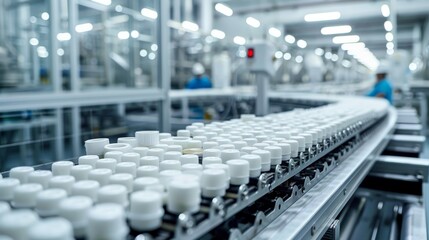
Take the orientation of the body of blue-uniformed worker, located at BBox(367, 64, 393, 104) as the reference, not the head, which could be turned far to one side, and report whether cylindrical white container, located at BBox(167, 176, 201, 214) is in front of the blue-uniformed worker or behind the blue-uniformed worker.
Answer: in front

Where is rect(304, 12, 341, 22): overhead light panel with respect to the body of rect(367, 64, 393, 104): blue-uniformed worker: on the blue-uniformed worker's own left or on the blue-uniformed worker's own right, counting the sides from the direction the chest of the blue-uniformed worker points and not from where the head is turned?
on the blue-uniformed worker's own right

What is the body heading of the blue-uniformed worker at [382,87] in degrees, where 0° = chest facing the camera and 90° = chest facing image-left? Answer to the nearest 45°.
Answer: approximately 45°

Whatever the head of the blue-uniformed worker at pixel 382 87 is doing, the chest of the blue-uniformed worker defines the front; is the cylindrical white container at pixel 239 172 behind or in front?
in front

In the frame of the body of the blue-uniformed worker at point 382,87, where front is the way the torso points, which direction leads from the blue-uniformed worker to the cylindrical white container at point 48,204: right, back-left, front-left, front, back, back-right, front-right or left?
front-left

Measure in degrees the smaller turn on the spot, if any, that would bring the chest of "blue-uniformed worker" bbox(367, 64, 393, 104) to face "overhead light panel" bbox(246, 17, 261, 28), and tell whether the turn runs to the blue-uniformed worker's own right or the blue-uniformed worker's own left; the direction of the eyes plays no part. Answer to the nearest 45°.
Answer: approximately 90° to the blue-uniformed worker's own right

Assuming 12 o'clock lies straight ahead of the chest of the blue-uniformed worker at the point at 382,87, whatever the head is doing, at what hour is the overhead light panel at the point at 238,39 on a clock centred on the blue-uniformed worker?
The overhead light panel is roughly at 3 o'clock from the blue-uniformed worker.

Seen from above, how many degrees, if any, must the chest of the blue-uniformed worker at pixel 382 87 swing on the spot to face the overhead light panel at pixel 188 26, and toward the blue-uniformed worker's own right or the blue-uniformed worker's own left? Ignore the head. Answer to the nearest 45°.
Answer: approximately 45° to the blue-uniformed worker's own right

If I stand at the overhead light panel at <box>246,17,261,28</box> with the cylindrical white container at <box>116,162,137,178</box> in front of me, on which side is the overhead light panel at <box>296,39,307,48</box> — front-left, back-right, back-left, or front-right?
back-left

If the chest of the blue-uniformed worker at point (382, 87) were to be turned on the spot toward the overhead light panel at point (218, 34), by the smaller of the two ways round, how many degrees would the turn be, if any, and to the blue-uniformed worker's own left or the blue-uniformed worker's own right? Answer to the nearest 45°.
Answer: approximately 90° to the blue-uniformed worker's own right
